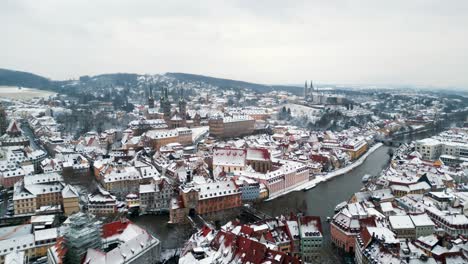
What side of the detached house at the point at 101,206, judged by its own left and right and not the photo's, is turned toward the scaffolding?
front

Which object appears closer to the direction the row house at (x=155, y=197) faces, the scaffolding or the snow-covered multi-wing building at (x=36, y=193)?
the scaffolding

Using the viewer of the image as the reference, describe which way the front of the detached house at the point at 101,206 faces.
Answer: facing the viewer

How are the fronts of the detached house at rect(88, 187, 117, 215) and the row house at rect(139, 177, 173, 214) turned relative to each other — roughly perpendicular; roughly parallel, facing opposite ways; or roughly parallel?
roughly parallel

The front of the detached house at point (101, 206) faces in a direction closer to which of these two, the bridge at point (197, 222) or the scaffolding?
the scaffolding

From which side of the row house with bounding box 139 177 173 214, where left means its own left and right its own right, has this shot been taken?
front

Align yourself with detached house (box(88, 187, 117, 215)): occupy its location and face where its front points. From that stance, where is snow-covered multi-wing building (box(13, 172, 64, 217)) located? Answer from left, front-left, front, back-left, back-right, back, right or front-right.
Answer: back-right

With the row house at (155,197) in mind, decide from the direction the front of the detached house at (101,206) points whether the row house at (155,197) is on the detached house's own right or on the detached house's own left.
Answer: on the detached house's own left

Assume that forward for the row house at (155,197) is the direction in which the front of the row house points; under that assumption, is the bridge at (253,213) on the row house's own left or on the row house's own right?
on the row house's own left

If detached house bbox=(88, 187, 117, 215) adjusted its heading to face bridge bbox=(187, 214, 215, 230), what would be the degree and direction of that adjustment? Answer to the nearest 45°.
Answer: approximately 45° to its left

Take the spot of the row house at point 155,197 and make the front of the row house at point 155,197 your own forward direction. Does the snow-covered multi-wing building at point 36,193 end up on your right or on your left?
on your right

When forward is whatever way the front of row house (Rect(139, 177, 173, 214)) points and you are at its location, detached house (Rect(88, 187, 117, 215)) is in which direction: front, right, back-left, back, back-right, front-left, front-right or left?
right

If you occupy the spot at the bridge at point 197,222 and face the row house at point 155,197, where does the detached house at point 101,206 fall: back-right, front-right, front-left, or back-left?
front-left

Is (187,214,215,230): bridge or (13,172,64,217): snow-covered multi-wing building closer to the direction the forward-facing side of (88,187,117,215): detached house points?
the bridge

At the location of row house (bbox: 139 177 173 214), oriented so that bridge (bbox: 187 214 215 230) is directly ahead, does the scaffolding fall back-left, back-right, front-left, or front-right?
front-right

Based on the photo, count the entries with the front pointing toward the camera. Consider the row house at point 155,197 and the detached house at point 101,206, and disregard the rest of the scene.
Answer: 2
